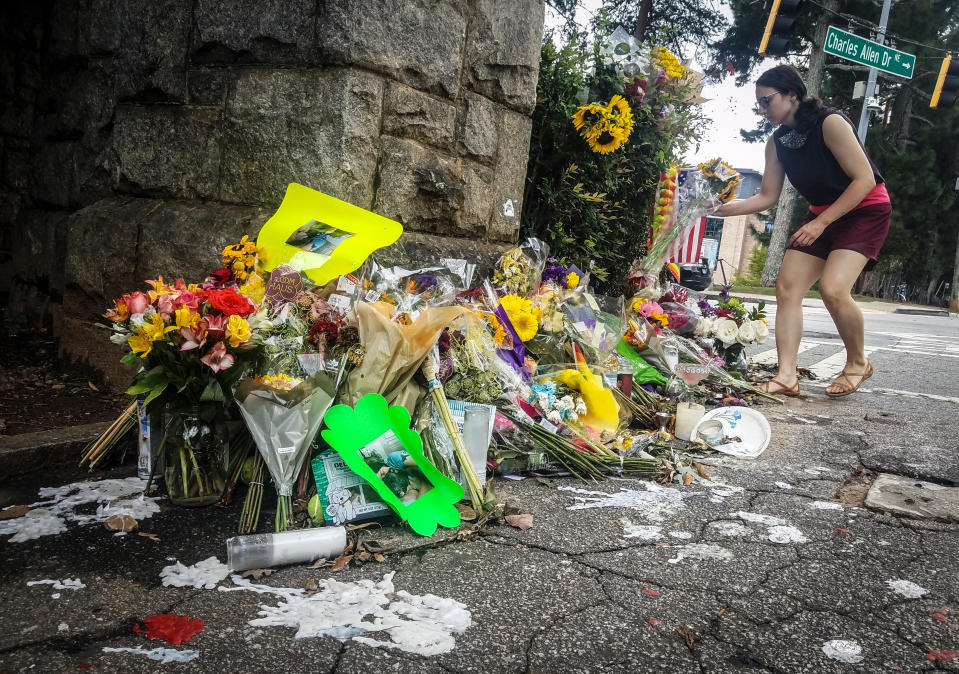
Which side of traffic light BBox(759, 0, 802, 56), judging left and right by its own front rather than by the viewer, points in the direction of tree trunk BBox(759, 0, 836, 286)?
left

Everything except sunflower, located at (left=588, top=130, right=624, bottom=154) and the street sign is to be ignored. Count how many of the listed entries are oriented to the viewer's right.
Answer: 0

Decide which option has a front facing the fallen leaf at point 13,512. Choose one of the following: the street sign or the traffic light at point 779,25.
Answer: the street sign

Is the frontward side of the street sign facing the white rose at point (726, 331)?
yes

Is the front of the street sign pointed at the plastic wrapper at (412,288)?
yes

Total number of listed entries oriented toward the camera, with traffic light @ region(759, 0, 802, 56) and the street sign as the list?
1

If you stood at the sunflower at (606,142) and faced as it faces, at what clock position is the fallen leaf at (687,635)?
The fallen leaf is roughly at 12 o'clock from the sunflower.

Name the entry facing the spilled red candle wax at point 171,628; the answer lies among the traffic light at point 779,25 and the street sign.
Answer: the street sign

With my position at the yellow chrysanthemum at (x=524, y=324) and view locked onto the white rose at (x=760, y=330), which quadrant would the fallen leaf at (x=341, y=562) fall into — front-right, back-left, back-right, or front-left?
back-right

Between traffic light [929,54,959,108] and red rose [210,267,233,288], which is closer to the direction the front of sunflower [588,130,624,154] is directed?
the red rose
